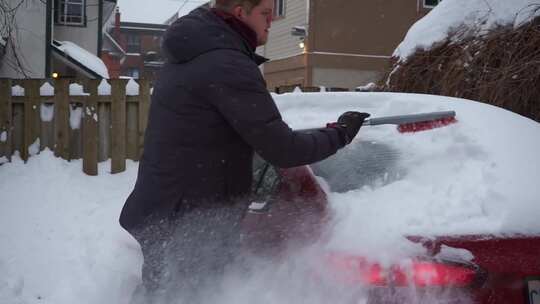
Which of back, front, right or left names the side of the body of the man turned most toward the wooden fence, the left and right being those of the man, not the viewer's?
left

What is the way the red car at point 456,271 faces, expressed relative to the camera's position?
facing away from the viewer and to the left of the viewer

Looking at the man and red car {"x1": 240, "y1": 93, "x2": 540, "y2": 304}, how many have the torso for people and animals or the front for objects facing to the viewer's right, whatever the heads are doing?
1

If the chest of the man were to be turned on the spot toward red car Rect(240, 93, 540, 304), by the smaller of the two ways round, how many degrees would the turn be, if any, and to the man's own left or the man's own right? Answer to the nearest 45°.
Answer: approximately 45° to the man's own right

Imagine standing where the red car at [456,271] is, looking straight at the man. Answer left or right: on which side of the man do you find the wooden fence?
right

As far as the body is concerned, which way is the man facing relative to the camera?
to the viewer's right
